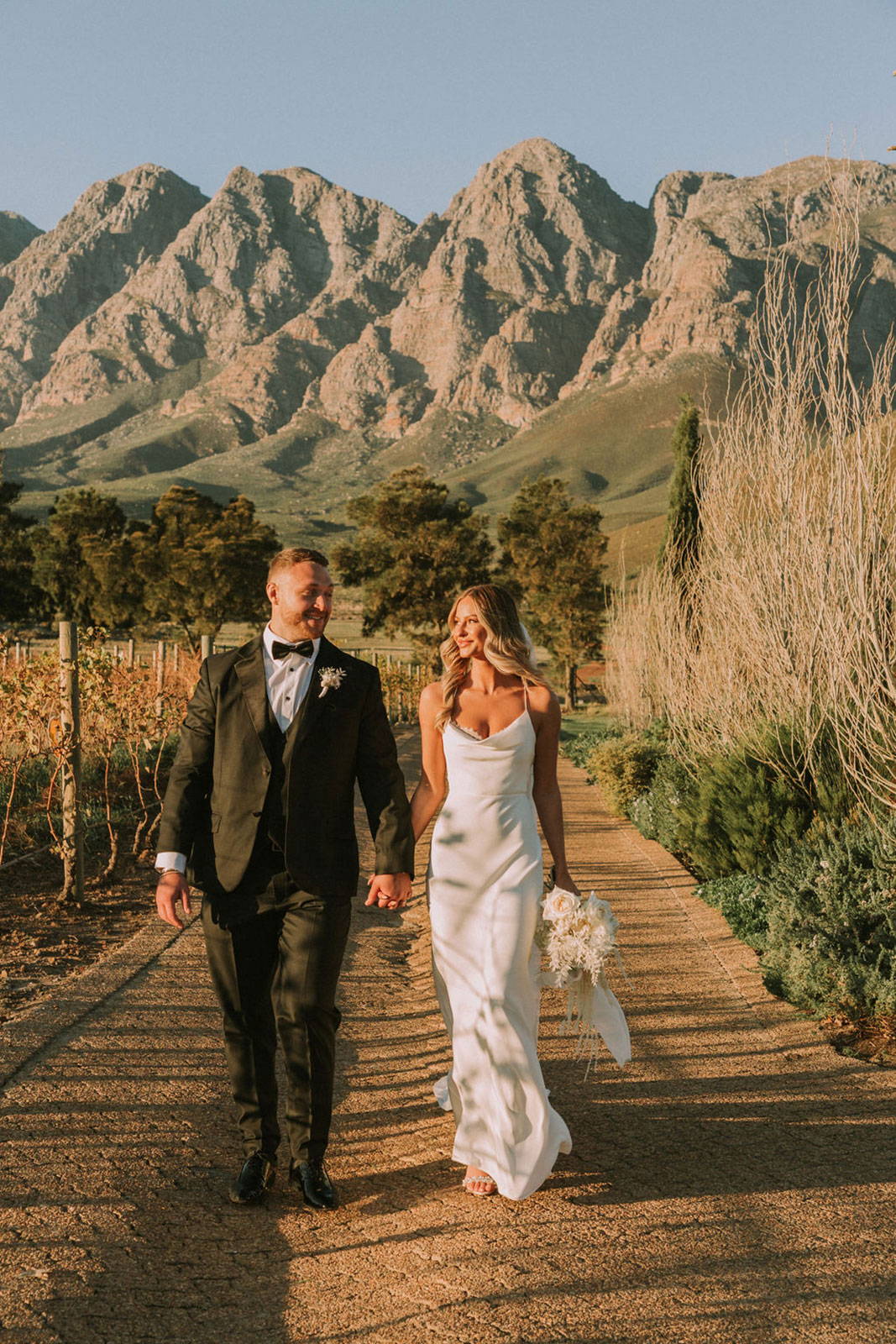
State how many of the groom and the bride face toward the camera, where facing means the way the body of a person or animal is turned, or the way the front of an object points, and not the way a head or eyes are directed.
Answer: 2

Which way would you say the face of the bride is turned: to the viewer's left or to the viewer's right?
to the viewer's left

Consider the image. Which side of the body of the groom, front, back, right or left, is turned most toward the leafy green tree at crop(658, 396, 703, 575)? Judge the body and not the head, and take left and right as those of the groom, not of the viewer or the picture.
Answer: back

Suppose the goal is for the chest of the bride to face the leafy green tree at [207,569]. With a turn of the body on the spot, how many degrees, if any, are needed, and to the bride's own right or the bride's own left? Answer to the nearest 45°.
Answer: approximately 180°

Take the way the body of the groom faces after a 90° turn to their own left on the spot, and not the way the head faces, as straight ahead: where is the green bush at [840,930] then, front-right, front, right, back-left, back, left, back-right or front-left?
front-left

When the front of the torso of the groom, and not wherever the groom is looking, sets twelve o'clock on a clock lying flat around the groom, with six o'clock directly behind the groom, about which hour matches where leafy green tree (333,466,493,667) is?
The leafy green tree is roughly at 6 o'clock from the groom.

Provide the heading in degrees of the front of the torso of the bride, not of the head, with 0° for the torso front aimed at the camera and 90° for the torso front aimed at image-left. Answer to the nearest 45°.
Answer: approximately 0°

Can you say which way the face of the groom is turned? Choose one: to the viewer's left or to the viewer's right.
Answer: to the viewer's right

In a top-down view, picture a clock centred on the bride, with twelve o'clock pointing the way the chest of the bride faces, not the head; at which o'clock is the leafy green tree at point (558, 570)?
The leafy green tree is roughly at 6 o'clock from the bride.
